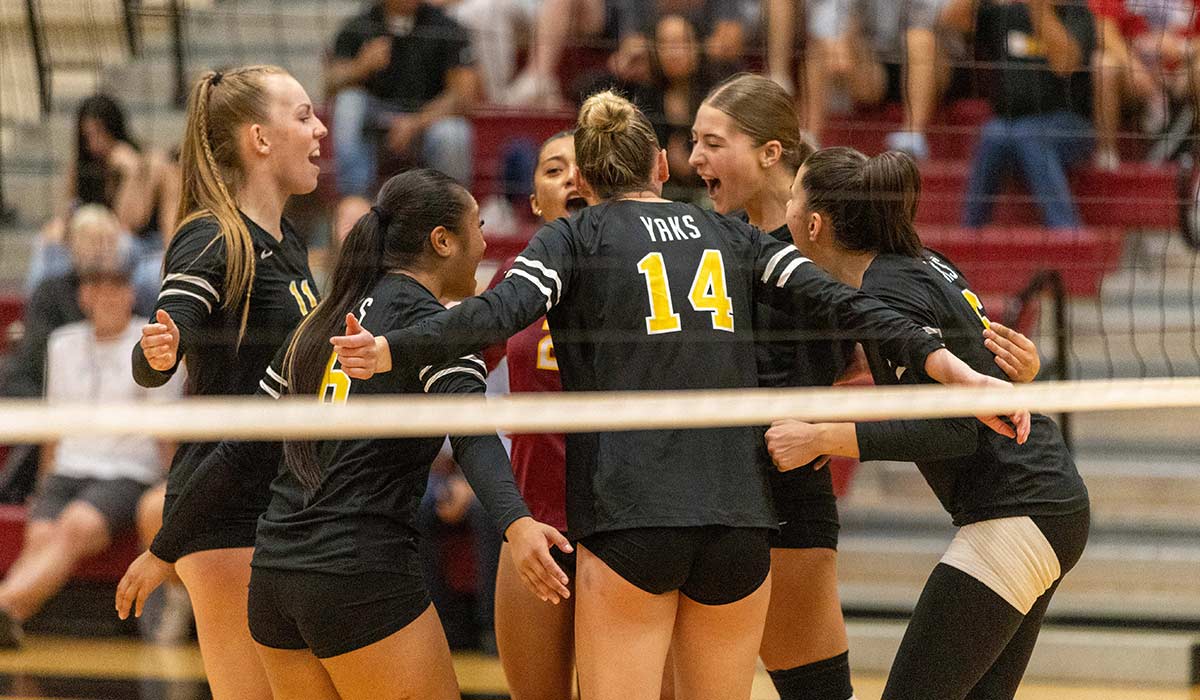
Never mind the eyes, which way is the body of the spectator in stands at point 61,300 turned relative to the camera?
toward the camera

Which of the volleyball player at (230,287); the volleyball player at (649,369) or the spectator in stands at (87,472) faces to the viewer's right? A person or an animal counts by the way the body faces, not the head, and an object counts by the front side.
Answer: the volleyball player at (230,287)

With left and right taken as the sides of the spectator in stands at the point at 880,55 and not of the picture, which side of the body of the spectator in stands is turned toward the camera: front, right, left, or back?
front

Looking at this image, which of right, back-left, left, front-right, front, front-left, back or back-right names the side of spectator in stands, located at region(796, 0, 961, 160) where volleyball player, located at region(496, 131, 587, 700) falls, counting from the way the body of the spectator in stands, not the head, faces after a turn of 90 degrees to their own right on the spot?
left

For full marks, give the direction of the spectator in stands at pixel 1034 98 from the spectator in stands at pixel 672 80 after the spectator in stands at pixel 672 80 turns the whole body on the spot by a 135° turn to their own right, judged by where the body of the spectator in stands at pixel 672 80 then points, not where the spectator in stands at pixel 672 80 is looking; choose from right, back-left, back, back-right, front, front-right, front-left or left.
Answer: back-right

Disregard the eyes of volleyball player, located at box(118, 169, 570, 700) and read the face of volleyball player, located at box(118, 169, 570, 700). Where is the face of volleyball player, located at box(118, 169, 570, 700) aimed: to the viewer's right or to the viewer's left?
to the viewer's right

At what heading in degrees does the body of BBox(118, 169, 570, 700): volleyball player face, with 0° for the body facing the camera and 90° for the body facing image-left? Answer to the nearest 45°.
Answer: approximately 225°

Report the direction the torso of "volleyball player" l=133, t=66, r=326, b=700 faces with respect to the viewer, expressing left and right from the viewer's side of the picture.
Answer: facing to the right of the viewer

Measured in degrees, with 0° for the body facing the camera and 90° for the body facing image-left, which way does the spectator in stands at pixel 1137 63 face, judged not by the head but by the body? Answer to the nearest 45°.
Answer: approximately 0°

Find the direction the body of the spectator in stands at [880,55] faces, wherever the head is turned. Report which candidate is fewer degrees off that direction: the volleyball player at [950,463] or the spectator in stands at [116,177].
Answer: the volleyball player

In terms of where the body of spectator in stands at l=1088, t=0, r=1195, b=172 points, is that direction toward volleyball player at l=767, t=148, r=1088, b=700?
yes

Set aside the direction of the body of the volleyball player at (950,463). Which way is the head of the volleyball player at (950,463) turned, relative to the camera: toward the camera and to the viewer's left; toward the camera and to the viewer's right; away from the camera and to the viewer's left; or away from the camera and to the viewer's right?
away from the camera and to the viewer's left

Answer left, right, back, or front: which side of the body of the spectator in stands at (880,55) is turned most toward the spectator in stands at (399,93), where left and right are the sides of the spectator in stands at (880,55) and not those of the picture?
right

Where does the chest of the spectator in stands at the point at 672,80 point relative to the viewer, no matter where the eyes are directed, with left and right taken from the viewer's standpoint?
facing the viewer

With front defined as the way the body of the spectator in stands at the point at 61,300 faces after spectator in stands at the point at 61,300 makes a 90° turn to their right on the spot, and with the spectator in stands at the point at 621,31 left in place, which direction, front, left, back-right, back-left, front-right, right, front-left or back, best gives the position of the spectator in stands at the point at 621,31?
back
